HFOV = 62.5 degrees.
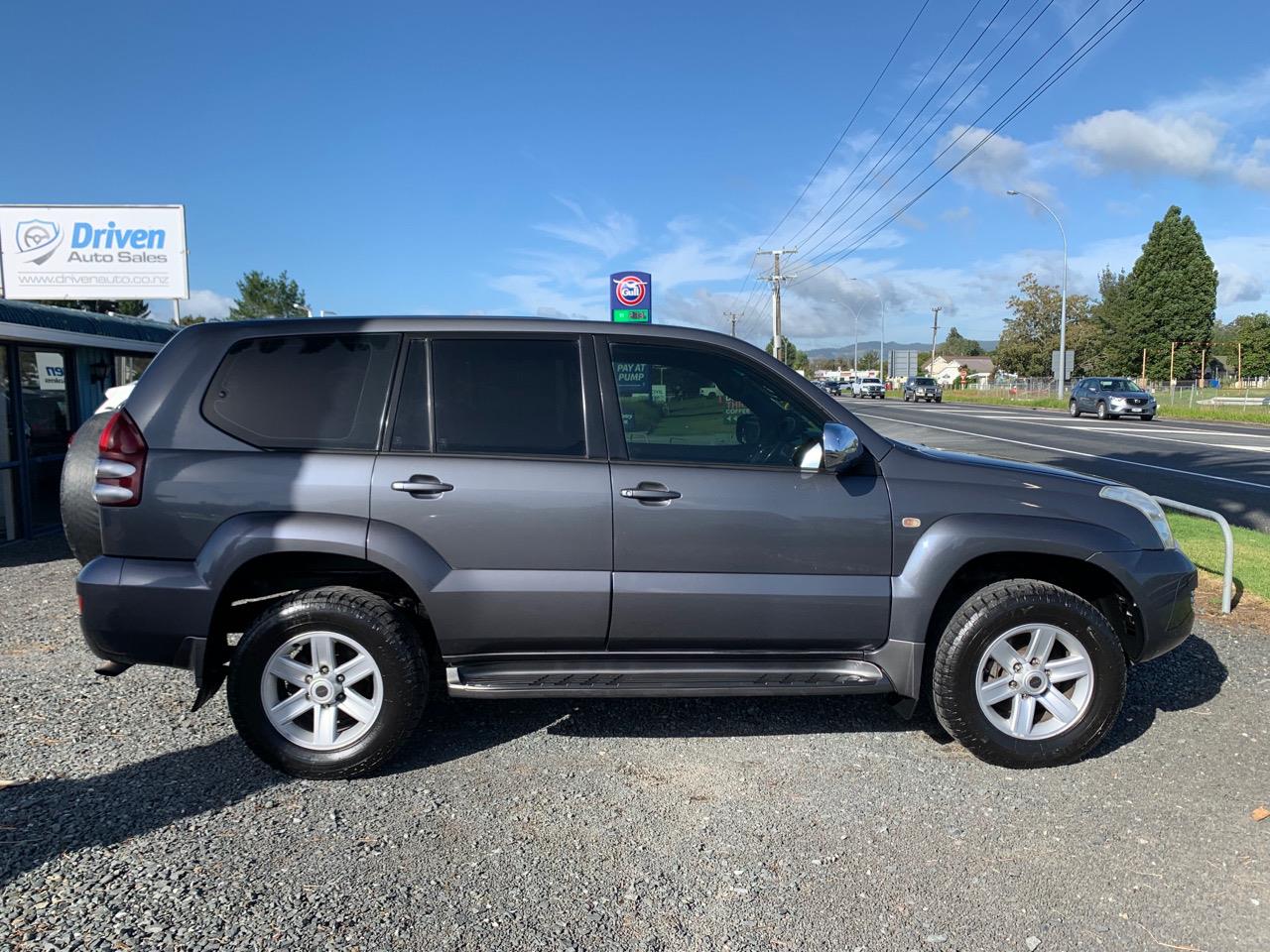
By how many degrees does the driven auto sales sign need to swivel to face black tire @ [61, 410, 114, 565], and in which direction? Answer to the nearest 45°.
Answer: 0° — it already faces it

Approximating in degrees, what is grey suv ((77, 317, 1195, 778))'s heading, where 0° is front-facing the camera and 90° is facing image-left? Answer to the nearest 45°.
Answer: approximately 270°

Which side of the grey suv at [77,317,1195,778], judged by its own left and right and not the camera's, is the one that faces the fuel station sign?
left

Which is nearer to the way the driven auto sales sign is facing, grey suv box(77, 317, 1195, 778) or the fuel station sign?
the grey suv

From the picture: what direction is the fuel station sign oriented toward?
toward the camera

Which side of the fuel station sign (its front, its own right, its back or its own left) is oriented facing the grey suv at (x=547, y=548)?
front

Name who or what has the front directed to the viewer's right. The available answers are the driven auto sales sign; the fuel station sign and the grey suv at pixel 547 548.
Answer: the grey suv

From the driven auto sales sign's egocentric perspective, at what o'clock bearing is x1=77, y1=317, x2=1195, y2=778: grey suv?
The grey suv is roughly at 12 o'clock from the driven auto sales sign.

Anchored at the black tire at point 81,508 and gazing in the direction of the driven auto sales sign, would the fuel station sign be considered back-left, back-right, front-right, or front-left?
front-right

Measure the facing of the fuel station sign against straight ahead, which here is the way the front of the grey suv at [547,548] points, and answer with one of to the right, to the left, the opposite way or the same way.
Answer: to the right

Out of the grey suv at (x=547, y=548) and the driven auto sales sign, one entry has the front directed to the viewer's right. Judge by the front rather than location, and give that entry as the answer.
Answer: the grey suv
